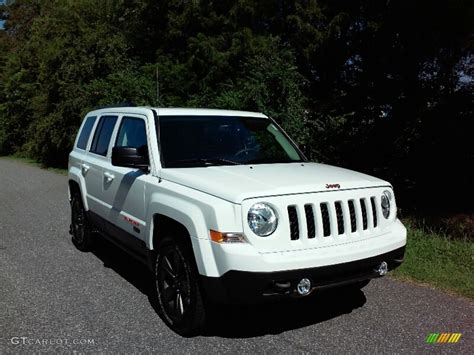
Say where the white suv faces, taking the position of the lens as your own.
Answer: facing the viewer and to the right of the viewer
